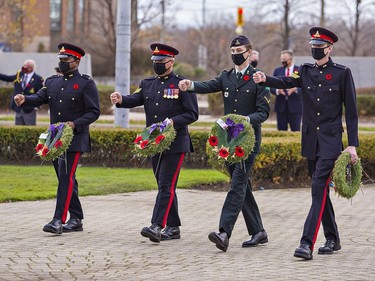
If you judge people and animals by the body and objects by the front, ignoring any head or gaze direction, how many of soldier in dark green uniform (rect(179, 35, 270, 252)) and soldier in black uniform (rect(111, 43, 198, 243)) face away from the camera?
0

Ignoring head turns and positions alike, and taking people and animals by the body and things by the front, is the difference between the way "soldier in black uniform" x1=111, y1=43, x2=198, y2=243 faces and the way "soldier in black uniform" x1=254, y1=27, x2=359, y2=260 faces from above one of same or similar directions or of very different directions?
same or similar directions

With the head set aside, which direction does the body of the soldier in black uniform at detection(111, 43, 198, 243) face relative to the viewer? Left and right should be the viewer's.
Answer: facing the viewer and to the left of the viewer

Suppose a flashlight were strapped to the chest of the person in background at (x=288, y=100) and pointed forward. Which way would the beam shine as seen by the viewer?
toward the camera

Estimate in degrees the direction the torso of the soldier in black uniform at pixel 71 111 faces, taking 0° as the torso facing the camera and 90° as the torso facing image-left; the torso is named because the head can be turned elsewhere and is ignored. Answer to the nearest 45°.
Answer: approximately 45°

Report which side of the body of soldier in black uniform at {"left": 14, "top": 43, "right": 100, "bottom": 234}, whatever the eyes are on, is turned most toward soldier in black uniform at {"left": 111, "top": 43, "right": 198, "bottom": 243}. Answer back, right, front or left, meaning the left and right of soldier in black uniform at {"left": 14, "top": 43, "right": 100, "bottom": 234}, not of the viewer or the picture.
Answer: left

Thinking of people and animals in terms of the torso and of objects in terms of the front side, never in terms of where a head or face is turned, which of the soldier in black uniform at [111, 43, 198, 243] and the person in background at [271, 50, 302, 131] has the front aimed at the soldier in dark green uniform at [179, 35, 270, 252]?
the person in background

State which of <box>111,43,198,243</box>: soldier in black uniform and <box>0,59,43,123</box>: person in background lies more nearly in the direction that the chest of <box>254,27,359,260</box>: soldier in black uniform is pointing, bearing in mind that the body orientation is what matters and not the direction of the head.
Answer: the soldier in black uniform

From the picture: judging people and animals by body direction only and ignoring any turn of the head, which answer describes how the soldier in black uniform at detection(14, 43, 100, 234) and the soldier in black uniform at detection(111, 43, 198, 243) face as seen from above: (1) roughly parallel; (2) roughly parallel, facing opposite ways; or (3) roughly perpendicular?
roughly parallel

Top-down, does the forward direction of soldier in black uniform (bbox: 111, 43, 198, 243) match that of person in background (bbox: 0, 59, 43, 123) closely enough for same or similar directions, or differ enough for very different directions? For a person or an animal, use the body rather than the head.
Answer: same or similar directions

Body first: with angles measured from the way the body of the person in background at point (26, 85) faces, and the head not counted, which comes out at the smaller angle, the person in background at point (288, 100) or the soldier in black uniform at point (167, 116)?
the soldier in black uniform

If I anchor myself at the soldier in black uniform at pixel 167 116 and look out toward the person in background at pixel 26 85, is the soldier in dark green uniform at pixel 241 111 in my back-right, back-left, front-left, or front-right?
back-right

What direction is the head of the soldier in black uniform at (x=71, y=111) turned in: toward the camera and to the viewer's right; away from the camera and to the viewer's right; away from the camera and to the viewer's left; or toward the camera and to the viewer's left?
toward the camera and to the viewer's left

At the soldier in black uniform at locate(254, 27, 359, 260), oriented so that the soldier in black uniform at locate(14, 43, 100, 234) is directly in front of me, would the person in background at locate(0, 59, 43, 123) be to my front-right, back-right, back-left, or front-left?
front-right

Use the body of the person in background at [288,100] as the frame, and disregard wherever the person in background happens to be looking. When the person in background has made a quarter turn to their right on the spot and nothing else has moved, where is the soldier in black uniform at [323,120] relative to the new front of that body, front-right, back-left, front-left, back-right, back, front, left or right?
left

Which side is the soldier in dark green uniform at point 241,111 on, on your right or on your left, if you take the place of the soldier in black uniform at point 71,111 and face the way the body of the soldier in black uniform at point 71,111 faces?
on your left

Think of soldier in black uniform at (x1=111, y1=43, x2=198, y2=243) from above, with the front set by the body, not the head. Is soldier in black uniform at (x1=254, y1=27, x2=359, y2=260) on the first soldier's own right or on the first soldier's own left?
on the first soldier's own left

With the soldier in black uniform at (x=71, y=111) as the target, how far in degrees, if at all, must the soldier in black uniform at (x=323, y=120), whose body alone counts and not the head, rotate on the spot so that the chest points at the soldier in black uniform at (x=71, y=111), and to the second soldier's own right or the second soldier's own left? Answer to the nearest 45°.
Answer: approximately 45° to the second soldier's own right
